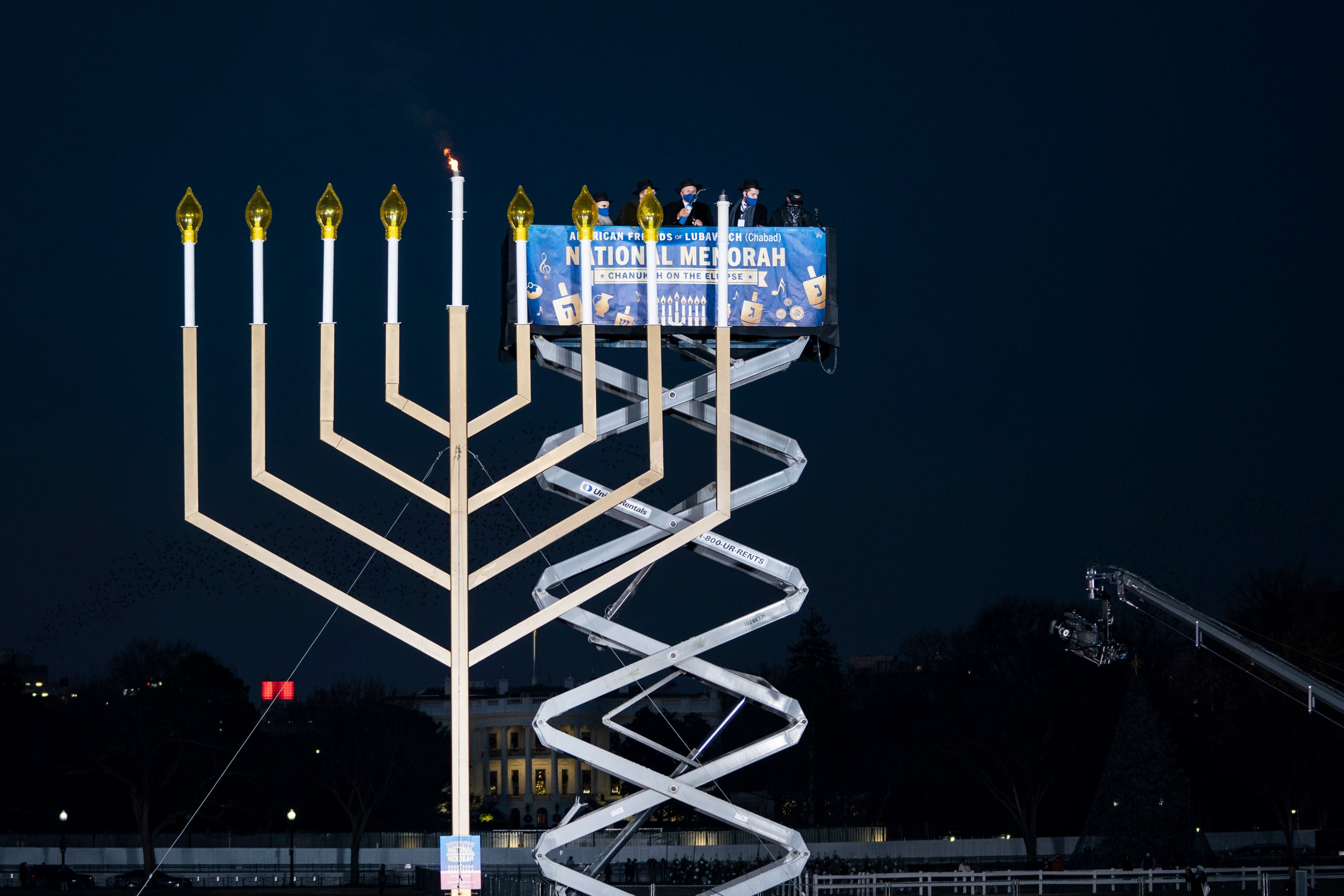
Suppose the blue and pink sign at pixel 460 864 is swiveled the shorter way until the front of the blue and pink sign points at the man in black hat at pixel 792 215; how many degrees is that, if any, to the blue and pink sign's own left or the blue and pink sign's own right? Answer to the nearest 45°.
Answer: approximately 135° to the blue and pink sign's own left

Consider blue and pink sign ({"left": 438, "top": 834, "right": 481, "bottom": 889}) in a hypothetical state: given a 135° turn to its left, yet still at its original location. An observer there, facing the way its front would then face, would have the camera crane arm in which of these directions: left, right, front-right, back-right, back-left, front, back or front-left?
front

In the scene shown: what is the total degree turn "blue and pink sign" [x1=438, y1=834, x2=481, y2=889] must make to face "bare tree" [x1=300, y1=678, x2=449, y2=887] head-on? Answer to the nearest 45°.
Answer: approximately 180°

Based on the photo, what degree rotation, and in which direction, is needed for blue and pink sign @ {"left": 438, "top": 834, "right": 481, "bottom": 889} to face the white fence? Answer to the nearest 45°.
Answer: approximately 135° to its left

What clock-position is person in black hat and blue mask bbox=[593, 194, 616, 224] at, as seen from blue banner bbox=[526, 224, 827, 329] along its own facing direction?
The person in black hat and blue mask is roughly at 4 o'clock from the blue banner.

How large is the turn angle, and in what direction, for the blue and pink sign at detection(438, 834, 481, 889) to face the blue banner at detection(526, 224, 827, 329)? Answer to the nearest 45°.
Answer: approximately 135° to its left

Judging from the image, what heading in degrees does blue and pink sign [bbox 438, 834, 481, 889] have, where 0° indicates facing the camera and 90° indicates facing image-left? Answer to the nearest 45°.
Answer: approximately 0°

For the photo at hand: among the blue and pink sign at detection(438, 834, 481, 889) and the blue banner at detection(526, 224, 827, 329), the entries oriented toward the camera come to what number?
2
